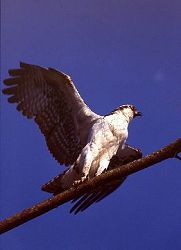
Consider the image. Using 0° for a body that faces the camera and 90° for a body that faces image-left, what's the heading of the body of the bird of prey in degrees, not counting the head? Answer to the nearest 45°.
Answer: approximately 315°
